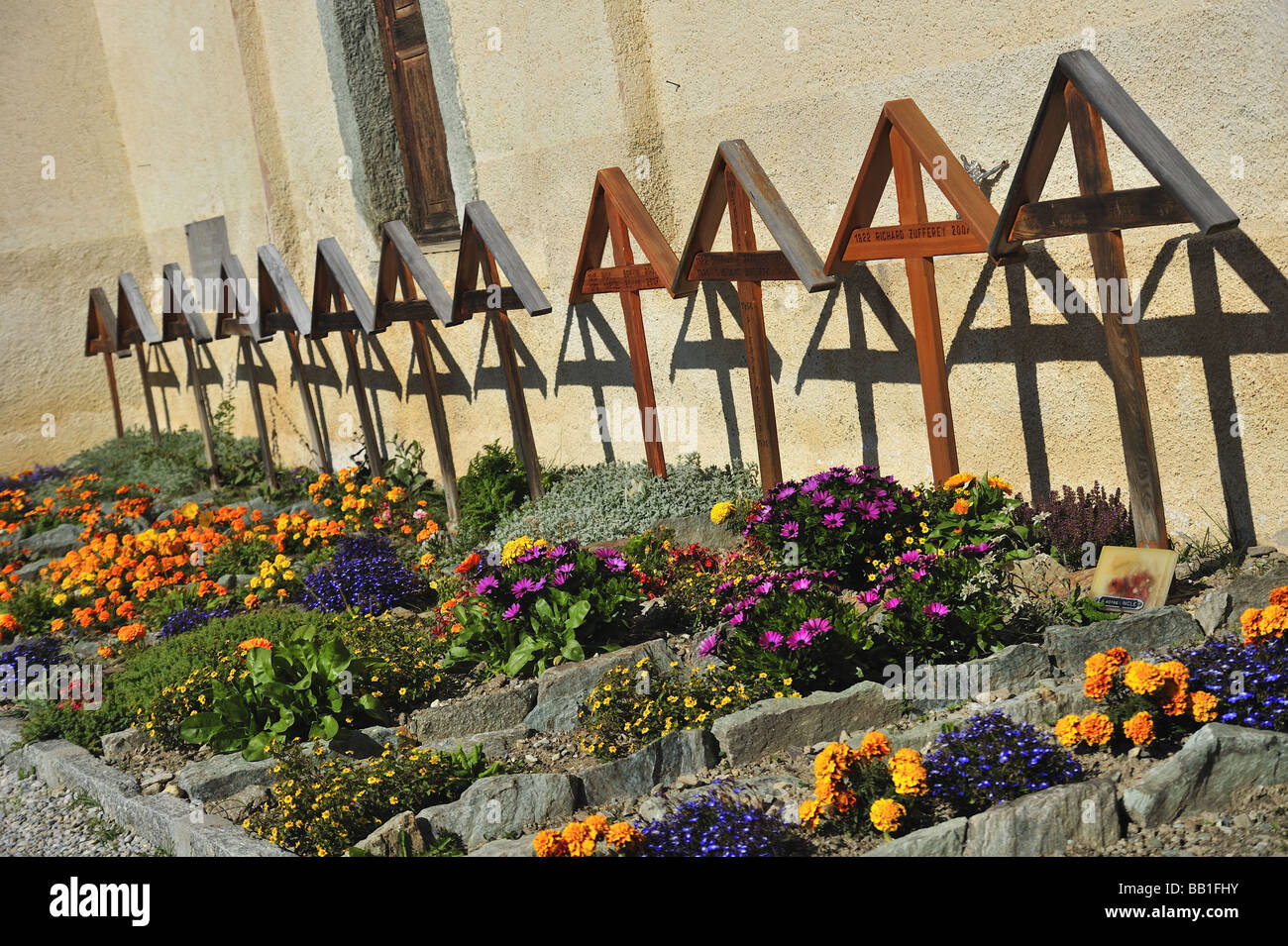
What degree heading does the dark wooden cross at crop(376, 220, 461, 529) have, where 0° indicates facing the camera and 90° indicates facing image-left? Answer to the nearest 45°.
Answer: approximately 45°

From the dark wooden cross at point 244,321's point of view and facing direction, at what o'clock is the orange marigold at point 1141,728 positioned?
The orange marigold is roughly at 10 o'clock from the dark wooden cross.

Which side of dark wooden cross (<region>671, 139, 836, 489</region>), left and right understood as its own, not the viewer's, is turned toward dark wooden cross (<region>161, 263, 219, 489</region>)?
right

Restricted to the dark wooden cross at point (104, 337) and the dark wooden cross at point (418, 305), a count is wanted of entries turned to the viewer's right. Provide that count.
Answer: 0

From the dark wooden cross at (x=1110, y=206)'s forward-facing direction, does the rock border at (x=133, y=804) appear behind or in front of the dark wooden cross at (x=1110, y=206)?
in front

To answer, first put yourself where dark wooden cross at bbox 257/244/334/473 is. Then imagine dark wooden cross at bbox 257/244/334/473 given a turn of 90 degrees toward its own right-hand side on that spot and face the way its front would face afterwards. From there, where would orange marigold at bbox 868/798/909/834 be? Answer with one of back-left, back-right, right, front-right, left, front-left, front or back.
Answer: back-left

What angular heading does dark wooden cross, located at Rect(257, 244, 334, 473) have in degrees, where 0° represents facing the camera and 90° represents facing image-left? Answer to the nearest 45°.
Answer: approximately 45°

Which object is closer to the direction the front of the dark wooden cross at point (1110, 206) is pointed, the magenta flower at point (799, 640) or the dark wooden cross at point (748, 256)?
the magenta flower

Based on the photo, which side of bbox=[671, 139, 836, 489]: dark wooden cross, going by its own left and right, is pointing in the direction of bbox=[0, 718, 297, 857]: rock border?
front

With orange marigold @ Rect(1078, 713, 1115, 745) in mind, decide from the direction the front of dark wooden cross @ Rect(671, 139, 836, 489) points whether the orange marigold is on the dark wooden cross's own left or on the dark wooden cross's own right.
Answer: on the dark wooden cross's own left
